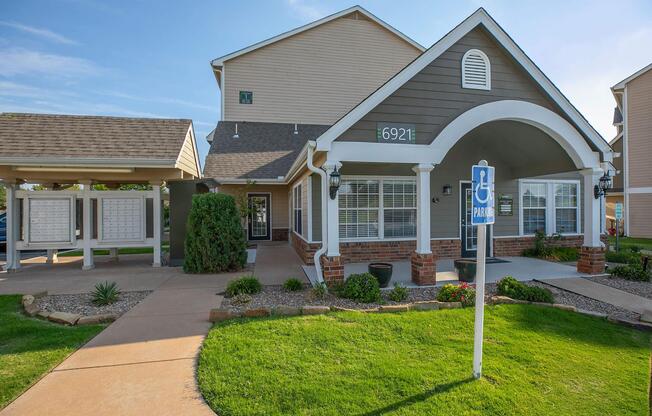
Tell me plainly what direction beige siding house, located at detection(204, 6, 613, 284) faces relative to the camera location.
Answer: facing the viewer

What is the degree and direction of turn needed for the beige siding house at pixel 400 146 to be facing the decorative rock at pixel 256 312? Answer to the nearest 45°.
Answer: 0° — it already faces it

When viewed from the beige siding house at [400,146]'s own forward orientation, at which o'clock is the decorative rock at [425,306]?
The decorative rock is roughly at 12 o'clock from the beige siding house.

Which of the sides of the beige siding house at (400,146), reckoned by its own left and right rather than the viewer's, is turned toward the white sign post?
front

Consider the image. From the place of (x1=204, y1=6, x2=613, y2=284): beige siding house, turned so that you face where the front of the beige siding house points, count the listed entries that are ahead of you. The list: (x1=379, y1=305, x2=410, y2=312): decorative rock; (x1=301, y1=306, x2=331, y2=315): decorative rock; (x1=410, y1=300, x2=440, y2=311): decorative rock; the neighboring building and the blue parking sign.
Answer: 4

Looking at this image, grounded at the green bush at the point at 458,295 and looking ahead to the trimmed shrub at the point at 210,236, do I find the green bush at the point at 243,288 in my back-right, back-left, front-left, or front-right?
front-left

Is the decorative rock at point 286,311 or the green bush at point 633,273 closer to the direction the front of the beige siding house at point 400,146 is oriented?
the decorative rock

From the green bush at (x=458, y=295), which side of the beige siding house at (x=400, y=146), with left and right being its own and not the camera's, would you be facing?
front

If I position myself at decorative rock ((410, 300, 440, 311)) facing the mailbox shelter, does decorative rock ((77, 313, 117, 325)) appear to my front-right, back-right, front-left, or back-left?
front-left

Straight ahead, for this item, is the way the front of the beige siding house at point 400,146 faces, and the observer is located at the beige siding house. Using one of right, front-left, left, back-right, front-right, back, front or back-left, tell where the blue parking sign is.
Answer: front

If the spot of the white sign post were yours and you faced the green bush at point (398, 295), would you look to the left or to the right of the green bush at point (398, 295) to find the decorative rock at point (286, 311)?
left
